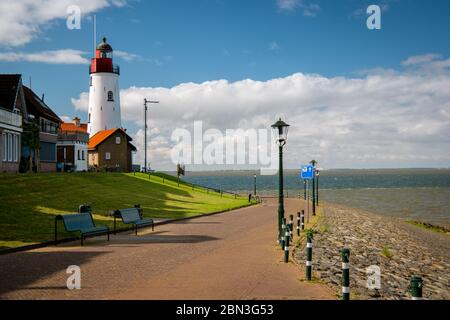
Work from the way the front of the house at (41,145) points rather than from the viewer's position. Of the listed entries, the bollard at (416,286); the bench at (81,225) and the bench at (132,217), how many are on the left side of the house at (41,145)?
0

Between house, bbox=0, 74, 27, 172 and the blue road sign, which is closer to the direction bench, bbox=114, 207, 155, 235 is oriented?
the blue road sign

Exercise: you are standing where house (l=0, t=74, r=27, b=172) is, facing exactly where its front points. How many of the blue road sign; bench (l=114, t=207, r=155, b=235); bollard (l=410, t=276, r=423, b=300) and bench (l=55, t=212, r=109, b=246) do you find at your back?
0

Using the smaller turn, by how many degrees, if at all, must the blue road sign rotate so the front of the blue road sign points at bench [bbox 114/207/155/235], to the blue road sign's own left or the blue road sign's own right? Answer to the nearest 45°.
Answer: approximately 45° to the blue road sign's own right

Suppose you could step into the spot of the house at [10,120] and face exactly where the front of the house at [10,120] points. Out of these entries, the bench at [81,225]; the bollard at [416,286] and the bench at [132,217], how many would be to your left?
0

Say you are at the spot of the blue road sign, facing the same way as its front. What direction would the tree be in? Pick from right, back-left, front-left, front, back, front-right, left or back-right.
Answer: back-right

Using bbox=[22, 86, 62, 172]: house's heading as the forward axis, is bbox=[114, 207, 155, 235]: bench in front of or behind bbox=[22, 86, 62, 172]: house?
in front

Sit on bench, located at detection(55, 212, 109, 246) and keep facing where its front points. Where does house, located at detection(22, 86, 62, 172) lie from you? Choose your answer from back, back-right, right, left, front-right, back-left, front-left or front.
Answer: back-left

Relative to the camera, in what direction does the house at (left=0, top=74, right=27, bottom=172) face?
facing the viewer and to the right of the viewer

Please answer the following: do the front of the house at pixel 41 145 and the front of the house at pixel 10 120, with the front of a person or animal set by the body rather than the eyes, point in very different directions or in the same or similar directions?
same or similar directions

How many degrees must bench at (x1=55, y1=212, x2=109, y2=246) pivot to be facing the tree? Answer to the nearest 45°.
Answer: approximately 135° to its left

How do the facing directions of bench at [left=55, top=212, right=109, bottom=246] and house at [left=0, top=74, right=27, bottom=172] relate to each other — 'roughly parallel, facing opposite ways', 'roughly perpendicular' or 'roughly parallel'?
roughly parallel

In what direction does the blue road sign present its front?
toward the camera

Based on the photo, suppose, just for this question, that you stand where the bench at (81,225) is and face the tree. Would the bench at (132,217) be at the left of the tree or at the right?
right

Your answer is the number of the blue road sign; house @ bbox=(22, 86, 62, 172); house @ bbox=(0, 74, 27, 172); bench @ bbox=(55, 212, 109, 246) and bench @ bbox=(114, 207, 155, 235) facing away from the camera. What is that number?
0

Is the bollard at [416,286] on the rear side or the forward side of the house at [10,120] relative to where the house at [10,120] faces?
on the forward side

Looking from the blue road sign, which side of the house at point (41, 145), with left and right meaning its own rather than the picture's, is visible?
front

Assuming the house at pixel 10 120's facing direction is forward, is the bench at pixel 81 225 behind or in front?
in front
